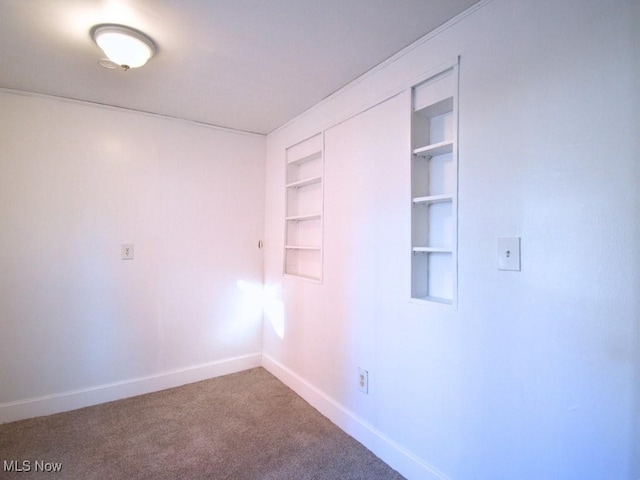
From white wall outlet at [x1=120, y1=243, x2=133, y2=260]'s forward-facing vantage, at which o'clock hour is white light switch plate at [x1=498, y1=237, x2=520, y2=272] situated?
The white light switch plate is roughly at 11 o'clock from the white wall outlet.

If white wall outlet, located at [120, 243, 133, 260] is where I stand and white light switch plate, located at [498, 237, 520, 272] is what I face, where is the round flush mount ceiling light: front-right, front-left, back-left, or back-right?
front-right

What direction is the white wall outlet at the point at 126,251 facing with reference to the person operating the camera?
facing the viewer

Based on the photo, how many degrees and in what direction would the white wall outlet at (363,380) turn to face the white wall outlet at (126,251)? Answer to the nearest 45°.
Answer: approximately 45° to its right

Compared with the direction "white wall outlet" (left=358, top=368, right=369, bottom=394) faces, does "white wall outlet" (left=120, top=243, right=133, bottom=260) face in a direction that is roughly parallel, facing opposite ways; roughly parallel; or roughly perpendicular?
roughly perpendicular

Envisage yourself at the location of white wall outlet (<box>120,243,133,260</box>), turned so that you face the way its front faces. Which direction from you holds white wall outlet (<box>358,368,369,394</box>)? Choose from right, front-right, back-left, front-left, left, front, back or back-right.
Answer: front-left

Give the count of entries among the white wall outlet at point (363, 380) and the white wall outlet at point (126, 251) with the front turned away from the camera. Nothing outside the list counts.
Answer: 0

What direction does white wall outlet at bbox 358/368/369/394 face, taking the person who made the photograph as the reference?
facing the viewer and to the left of the viewer
